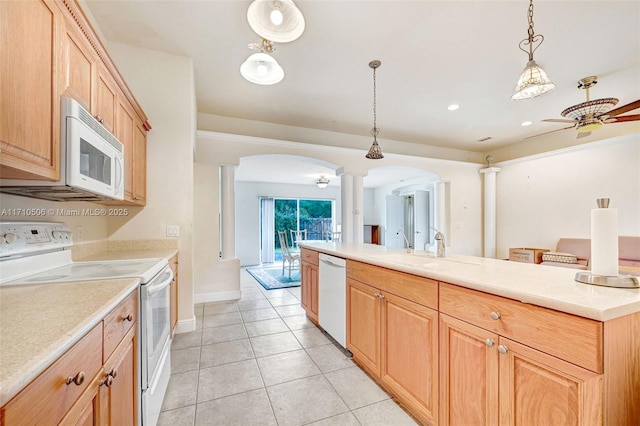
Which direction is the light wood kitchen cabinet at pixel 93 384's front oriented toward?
to the viewer's right

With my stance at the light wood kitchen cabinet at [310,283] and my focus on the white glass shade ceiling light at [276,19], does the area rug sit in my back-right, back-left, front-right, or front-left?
back-right

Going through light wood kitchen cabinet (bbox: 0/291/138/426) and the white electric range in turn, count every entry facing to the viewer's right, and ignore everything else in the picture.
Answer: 2

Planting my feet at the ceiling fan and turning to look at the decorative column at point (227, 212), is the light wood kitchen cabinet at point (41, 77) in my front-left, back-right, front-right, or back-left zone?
front-left

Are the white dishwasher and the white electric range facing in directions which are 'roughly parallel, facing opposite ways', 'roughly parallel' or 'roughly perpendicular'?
roughly parallel, facing opposite ways

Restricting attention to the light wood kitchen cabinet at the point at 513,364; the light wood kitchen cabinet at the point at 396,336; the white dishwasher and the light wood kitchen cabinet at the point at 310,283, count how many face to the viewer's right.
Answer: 0

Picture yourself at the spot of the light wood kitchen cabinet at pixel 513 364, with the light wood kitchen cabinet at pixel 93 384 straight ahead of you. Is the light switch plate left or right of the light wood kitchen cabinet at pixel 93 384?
right

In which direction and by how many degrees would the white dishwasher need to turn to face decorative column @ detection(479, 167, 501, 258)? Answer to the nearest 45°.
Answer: approximately 180°

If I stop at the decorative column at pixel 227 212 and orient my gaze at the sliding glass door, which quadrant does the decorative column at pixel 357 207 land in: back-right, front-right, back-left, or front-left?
front-right

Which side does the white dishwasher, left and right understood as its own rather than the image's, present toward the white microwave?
front

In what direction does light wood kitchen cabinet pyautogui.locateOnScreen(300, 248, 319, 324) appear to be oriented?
to the viewer's left

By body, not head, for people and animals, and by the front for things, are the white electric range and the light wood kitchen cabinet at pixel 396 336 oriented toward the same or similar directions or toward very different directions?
very different directions

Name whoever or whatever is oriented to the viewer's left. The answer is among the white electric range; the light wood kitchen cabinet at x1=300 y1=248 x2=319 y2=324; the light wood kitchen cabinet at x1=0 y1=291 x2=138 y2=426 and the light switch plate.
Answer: the light wood kitchen cabinet at x1=300 y1=248 x2=319 y2=324

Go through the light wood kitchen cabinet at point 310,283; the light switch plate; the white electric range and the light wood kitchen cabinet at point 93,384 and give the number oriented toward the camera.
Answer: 1

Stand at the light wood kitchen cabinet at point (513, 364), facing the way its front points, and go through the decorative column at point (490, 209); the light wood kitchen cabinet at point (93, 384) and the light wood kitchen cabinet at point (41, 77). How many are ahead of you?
2
